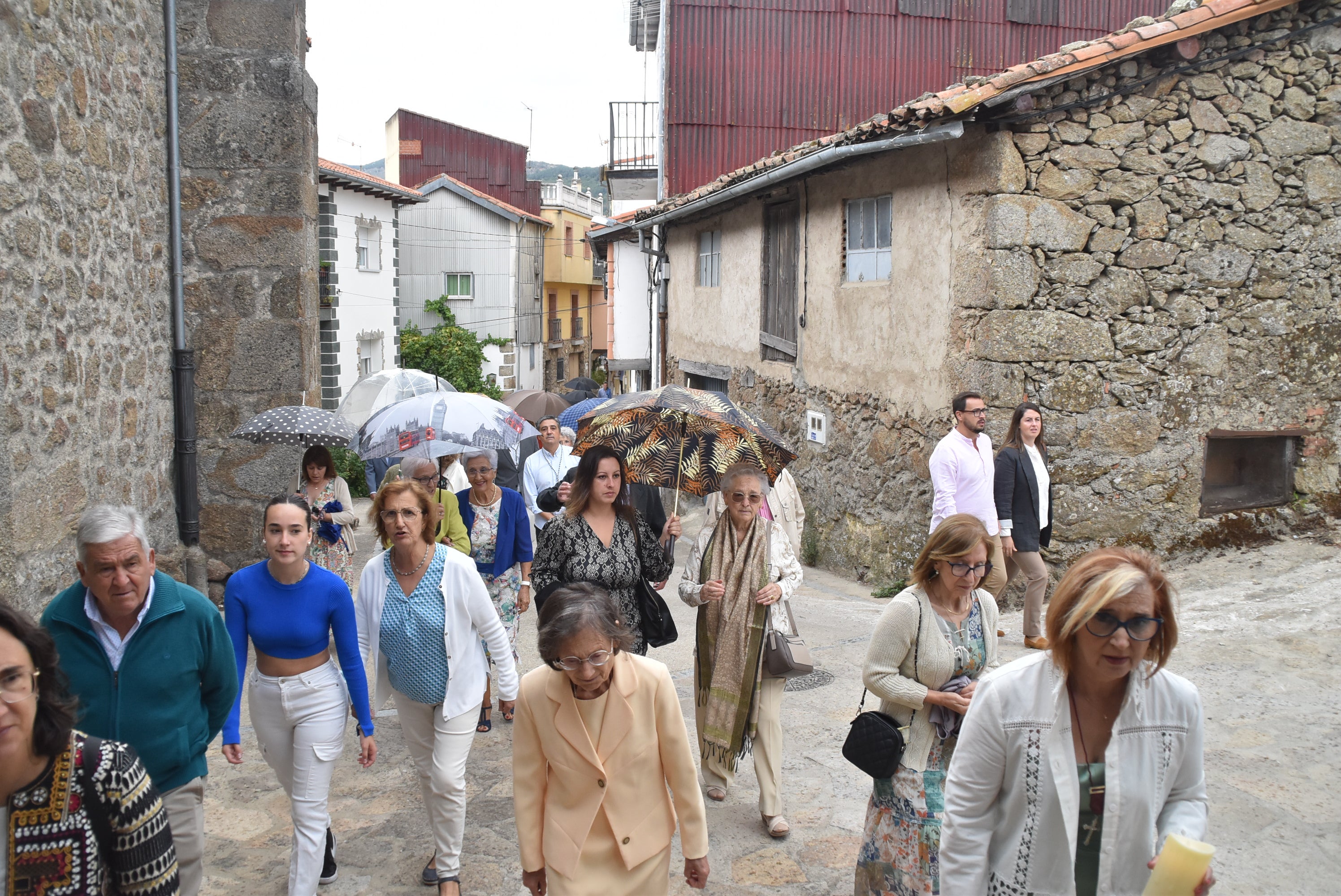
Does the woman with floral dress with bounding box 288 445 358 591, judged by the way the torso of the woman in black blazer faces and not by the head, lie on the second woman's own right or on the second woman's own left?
on the second woman's own right

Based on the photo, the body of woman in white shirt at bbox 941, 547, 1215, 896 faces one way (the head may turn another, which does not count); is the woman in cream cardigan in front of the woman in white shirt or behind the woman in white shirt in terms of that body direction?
behind

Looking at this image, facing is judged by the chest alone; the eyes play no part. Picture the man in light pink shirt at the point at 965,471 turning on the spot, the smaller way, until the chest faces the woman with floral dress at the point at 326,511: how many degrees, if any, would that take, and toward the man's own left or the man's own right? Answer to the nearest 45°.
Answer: approximately 135° to the man's own right

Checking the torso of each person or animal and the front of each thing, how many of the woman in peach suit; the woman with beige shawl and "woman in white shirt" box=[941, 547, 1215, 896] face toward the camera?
3

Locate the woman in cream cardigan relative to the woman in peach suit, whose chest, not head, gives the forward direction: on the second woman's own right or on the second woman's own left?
on the second woman's own left

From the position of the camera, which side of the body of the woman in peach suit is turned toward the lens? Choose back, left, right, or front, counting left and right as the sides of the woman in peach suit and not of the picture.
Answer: front

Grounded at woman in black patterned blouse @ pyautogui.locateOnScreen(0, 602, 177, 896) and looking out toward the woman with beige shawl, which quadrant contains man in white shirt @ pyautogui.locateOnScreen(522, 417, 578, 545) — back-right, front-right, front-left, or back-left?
front-left

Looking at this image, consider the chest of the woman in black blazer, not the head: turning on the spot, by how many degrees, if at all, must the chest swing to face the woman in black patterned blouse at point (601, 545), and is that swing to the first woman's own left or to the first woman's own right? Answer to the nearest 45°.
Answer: approximately 90° to the first woman's own right

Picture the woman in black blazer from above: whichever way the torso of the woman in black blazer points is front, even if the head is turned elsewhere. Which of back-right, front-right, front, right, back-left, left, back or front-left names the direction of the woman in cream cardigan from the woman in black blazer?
front-right

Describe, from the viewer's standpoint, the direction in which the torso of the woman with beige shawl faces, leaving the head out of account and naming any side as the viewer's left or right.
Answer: facing the viewer
